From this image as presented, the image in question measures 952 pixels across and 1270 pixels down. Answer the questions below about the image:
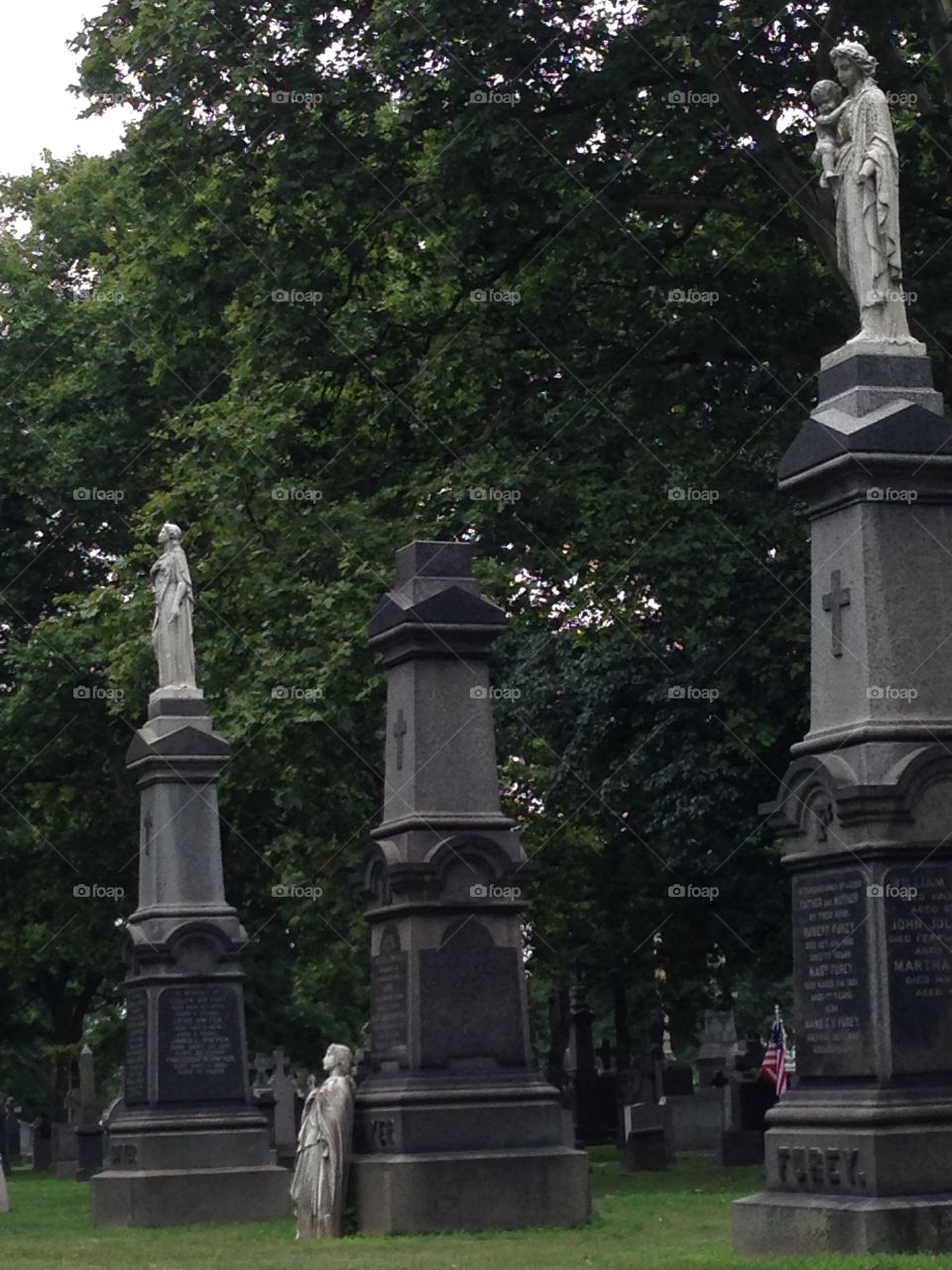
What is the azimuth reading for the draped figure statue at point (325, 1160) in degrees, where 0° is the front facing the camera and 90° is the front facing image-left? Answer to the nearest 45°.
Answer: approximately 90°

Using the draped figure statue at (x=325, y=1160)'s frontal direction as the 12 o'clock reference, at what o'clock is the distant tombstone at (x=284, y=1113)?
The distant tombstone is roughly at 3 o'clock from the draped figure statue.

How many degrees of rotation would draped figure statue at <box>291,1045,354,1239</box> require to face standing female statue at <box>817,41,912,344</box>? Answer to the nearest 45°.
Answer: approximately 135° to its left

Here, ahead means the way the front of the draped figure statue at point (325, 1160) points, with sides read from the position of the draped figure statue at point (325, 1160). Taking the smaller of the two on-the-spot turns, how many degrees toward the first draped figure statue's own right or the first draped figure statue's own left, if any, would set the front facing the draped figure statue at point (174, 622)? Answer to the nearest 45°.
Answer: approximately 90° to the first draped figure statue's own right

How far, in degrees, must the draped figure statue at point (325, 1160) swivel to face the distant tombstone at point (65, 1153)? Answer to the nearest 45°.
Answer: approximately 90° to its right

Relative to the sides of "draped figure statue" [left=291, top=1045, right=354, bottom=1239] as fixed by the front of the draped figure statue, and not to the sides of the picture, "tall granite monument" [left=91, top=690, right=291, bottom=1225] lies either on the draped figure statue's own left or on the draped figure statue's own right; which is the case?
on the draped figure statue's own right

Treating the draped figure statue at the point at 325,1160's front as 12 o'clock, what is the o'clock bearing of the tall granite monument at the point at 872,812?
The tall granite monument is roughly at 8 o'clock from the draped figure statue.

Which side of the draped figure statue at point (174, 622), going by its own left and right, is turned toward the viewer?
left
